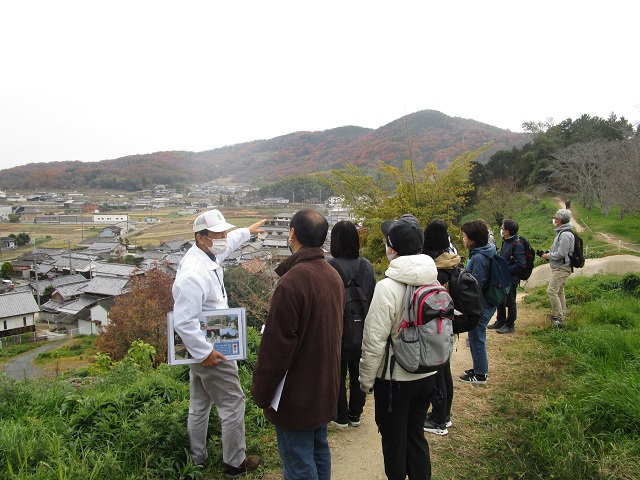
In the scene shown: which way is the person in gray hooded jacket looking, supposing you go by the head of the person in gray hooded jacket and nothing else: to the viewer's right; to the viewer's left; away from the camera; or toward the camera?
to the viewer's left

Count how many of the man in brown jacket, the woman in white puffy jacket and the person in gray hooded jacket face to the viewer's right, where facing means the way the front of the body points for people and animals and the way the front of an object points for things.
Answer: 0

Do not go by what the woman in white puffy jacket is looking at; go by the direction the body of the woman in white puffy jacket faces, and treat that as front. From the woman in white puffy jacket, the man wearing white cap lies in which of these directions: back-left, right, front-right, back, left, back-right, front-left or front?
front-left

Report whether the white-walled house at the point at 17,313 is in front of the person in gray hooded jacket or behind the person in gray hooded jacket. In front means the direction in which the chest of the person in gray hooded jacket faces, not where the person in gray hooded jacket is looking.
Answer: in front

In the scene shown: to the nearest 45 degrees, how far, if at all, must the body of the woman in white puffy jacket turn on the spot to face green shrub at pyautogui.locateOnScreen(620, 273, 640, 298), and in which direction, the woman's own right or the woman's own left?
approximately 90° to the woman's own right

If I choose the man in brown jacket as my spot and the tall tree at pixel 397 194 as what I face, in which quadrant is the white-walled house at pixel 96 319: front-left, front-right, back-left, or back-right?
front-left

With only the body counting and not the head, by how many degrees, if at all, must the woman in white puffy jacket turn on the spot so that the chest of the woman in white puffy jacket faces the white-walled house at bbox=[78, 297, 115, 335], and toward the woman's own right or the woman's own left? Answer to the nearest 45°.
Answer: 0° — they already face it

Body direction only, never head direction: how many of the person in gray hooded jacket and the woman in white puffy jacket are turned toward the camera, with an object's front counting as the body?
0

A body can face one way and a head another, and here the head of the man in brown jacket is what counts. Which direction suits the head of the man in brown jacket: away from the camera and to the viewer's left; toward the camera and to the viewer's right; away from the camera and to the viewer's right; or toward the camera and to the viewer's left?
away from the camera and to the viewer's left

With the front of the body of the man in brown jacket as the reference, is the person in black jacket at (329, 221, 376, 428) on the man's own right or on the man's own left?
on the man's own right

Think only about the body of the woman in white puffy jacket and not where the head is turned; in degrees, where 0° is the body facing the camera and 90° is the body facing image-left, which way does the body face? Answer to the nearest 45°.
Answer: approximately 135°

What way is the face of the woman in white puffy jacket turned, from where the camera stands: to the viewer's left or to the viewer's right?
to the viewer's left

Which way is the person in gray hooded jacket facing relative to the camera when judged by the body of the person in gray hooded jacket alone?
to the viewer's left
